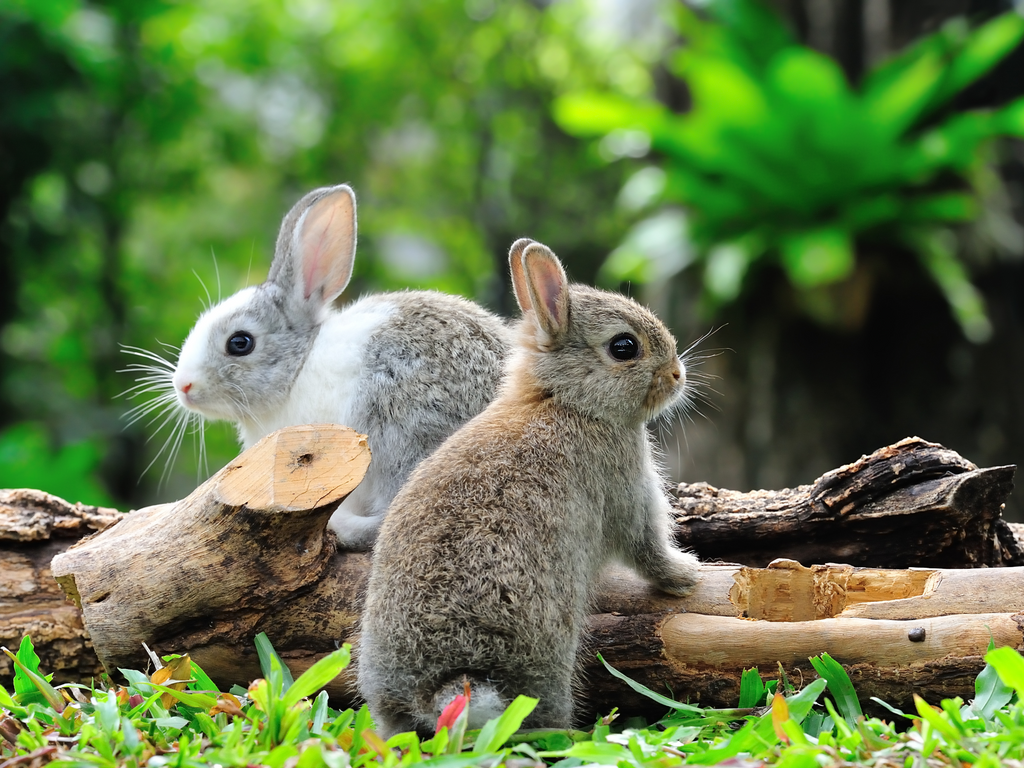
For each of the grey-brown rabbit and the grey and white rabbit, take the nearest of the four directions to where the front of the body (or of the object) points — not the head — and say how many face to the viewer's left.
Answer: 1

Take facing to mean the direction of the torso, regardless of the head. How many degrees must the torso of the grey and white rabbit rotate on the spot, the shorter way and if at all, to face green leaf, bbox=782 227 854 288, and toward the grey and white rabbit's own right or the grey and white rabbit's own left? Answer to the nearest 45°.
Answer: approximately 135° to the grey and white rabbit's own right

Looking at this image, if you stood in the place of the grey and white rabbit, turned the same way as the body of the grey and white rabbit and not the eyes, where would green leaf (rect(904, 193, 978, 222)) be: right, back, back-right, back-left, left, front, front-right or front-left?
back-right

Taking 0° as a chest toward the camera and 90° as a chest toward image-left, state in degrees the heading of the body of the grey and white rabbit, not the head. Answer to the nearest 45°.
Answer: approximately 90°

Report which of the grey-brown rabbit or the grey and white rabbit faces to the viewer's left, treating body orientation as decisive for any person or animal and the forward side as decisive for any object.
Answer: the grey and white rabbit

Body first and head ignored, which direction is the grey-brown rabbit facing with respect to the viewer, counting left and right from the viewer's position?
facing away from the viewer and to the right of the viewer

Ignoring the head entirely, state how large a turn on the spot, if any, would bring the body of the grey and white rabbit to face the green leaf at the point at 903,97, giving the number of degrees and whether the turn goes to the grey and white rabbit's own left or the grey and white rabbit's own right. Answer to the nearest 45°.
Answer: approximately 135° to the grey and white rabbit's own right

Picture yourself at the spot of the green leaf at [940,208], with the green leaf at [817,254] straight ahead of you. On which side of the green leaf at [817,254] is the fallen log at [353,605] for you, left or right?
left
